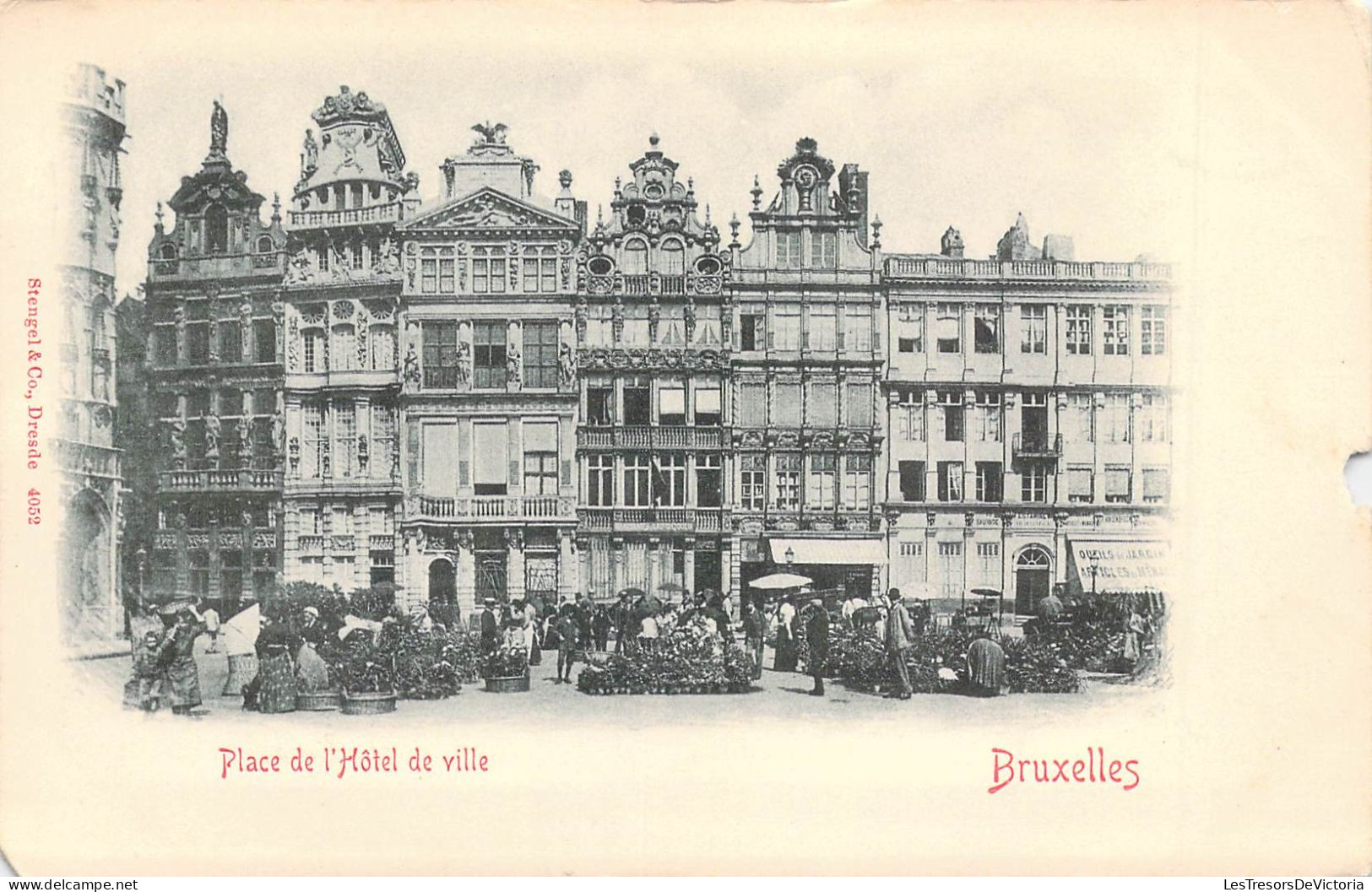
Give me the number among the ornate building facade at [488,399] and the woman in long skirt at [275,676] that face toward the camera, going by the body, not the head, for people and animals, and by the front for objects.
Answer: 1

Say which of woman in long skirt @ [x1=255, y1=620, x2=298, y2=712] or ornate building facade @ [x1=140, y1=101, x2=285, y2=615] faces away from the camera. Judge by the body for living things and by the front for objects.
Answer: the woman in long skirt

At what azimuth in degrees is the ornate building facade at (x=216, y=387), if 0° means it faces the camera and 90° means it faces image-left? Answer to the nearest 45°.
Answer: approximately 0°

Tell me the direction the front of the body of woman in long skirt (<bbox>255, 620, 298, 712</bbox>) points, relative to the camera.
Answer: away from the camera

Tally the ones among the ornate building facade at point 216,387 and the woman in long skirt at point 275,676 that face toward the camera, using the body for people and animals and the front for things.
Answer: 1

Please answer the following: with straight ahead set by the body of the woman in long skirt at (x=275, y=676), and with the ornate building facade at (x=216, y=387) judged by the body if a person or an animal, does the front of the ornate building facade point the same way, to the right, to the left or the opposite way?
the opposite way

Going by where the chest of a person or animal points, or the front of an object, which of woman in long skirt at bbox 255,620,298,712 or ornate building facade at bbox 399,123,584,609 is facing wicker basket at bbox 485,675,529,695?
the ornate building facade

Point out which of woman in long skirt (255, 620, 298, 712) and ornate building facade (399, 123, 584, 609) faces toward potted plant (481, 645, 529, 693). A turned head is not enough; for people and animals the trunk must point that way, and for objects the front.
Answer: the ornate building facade
